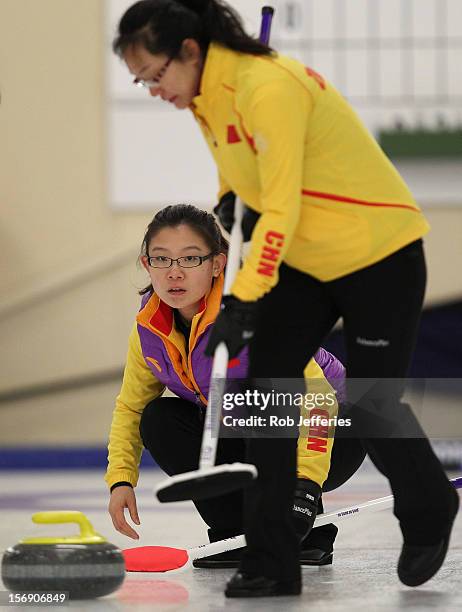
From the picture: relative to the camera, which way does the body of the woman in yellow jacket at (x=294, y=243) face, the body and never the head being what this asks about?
to the viewer's left
